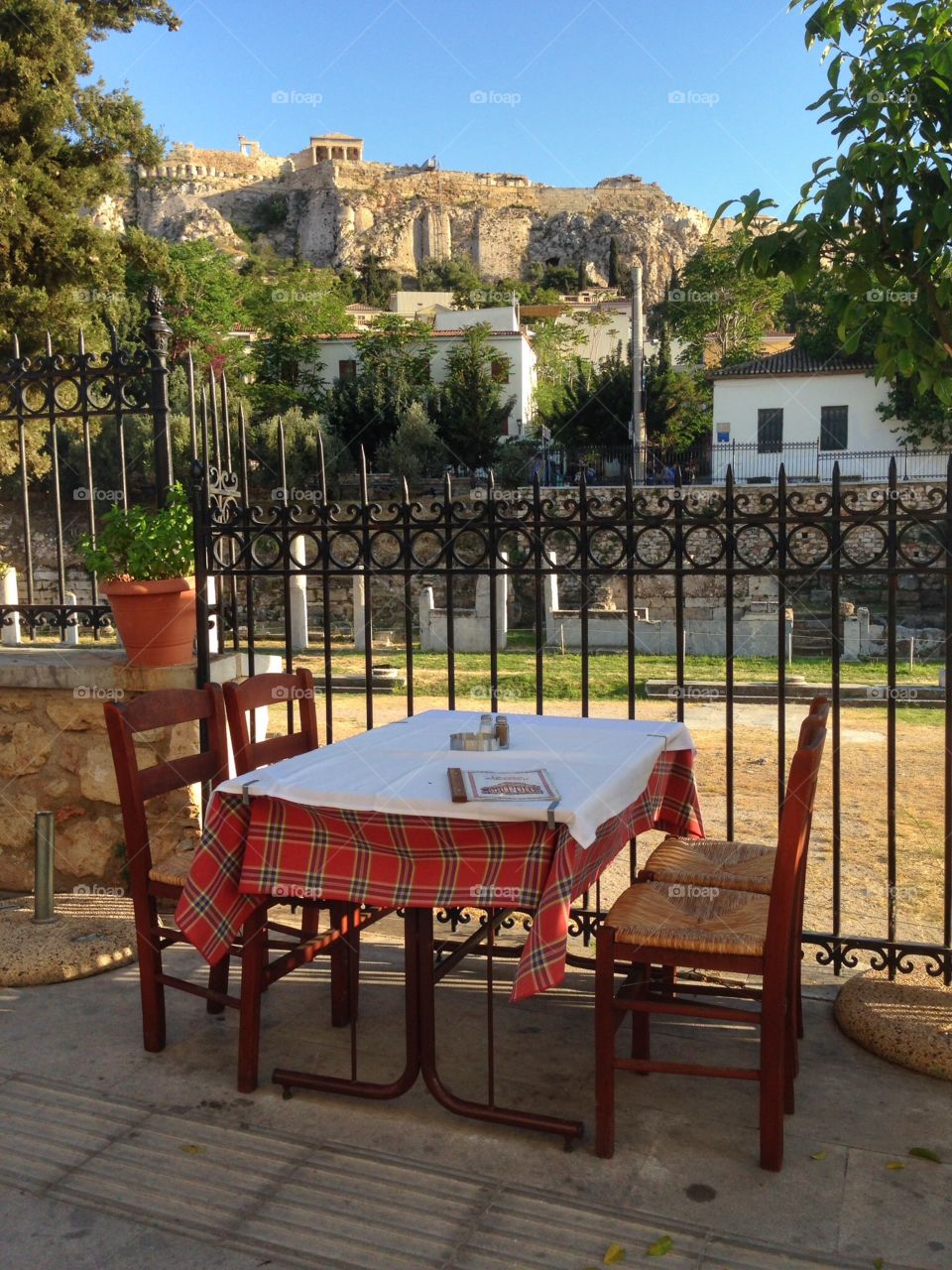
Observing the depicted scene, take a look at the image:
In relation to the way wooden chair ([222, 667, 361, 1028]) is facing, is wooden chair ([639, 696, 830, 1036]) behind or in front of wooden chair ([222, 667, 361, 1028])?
in front

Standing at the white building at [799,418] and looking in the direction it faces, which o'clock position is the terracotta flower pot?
The terracotta flower pot is roughly at 12 o'clock from the white building.

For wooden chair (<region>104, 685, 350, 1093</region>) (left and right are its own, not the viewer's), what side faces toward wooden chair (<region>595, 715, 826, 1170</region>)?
front

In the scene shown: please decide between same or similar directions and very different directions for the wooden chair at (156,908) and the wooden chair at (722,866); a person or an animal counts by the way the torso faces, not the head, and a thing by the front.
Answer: very different directions

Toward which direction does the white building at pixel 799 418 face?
toward the camera

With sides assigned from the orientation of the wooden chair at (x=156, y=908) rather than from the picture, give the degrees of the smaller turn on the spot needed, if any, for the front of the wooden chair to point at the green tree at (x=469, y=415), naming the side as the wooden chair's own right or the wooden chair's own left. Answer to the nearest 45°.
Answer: approximately 135° to the wooden chair's own left

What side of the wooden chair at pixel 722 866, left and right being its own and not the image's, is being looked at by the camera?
left

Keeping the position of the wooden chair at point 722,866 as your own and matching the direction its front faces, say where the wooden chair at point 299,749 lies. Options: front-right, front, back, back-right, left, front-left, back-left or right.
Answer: front

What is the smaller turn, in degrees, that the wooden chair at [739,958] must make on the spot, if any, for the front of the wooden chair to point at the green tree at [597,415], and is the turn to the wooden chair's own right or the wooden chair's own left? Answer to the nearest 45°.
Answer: approximately 90° to the wooden chair's own right

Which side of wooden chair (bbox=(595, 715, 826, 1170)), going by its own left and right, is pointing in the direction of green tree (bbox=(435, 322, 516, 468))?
right

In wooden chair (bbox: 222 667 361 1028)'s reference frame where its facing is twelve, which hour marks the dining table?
The dining table is roughly at 1 o'clock from the wooden chair.

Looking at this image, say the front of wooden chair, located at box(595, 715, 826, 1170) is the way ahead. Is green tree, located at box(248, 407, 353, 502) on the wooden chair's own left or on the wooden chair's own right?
on the wooden chair's own right

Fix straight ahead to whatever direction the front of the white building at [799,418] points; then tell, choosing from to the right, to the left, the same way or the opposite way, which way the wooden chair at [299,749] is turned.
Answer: to the left

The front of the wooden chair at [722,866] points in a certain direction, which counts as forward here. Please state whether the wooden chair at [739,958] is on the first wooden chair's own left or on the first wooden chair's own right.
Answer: on the first wooden chair's own left

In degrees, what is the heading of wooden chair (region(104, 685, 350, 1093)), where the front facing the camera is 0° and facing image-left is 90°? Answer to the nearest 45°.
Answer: approximately 315°

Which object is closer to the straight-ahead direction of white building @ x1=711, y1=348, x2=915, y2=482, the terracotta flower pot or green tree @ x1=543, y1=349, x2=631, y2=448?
the terracotta flower pot

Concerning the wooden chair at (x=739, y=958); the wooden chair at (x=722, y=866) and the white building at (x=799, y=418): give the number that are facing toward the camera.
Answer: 1

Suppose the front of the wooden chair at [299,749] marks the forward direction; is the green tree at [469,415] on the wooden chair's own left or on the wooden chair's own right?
on the wooden chair's own left

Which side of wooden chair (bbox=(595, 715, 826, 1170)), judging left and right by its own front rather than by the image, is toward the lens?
left

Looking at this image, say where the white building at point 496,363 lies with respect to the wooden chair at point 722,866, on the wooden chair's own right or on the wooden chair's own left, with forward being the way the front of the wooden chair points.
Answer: on the wooden chair's own right
